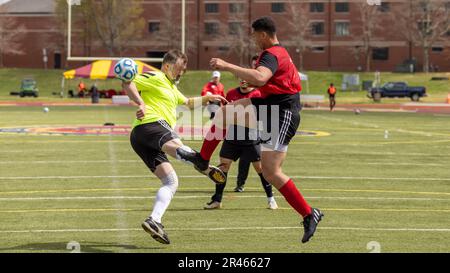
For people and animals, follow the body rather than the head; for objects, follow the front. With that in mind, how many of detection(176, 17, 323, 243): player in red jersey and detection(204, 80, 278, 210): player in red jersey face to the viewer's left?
1

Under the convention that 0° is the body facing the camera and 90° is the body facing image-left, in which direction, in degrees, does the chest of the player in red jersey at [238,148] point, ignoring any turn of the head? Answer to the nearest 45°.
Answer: approximately 0°

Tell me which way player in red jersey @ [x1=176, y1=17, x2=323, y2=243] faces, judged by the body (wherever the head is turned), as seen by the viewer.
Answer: to the viewer's left

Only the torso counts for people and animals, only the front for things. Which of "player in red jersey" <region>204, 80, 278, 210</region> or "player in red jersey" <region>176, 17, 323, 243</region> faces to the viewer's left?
"player in red jersey" <region>176, 17, 323, 243</region>

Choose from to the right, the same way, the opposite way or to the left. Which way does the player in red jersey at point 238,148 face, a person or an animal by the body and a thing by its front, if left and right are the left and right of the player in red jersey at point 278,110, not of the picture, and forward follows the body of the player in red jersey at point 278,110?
to the left

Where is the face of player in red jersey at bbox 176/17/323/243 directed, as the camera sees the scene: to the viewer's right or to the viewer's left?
to the viewer's left

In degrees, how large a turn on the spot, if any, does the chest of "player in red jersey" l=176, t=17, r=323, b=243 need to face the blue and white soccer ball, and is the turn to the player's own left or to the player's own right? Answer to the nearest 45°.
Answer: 0° — they already face it

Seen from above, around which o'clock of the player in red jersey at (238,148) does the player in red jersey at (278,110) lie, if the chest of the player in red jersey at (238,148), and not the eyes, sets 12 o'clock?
the player in red jersey at (278,110) is roughly at 12 o'clock from the player in red jersey at (238,148).

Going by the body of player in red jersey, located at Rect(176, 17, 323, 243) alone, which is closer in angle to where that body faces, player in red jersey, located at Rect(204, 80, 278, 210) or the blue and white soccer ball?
the blue and white soccer ball

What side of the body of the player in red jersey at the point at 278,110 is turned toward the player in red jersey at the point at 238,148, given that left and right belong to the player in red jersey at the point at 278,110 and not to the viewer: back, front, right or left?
right
